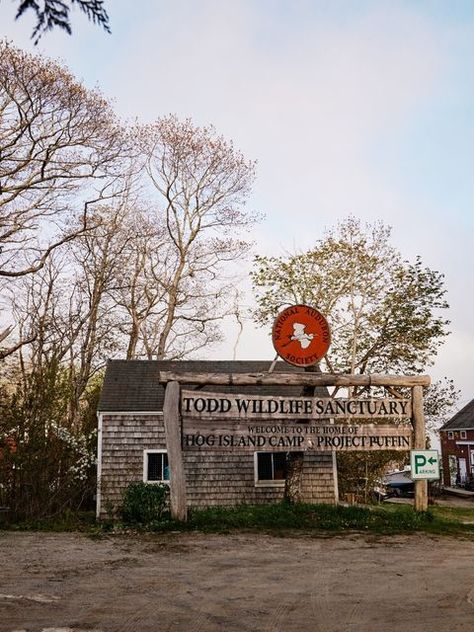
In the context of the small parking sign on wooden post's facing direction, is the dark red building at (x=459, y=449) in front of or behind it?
behind

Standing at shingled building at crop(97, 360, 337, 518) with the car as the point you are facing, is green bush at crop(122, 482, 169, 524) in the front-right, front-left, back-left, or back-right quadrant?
back-right

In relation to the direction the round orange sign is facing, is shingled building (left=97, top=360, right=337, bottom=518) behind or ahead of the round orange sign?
behind

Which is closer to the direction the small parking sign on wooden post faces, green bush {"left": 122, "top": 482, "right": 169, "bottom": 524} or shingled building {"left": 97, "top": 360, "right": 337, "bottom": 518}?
the green bush

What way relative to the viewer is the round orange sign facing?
toward the camera

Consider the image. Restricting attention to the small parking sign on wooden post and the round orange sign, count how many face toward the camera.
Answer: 2

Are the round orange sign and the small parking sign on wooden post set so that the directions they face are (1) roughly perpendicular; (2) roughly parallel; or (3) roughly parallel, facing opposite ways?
roughly parallel

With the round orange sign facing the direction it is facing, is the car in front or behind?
behind

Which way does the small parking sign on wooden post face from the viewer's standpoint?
toward the camera
